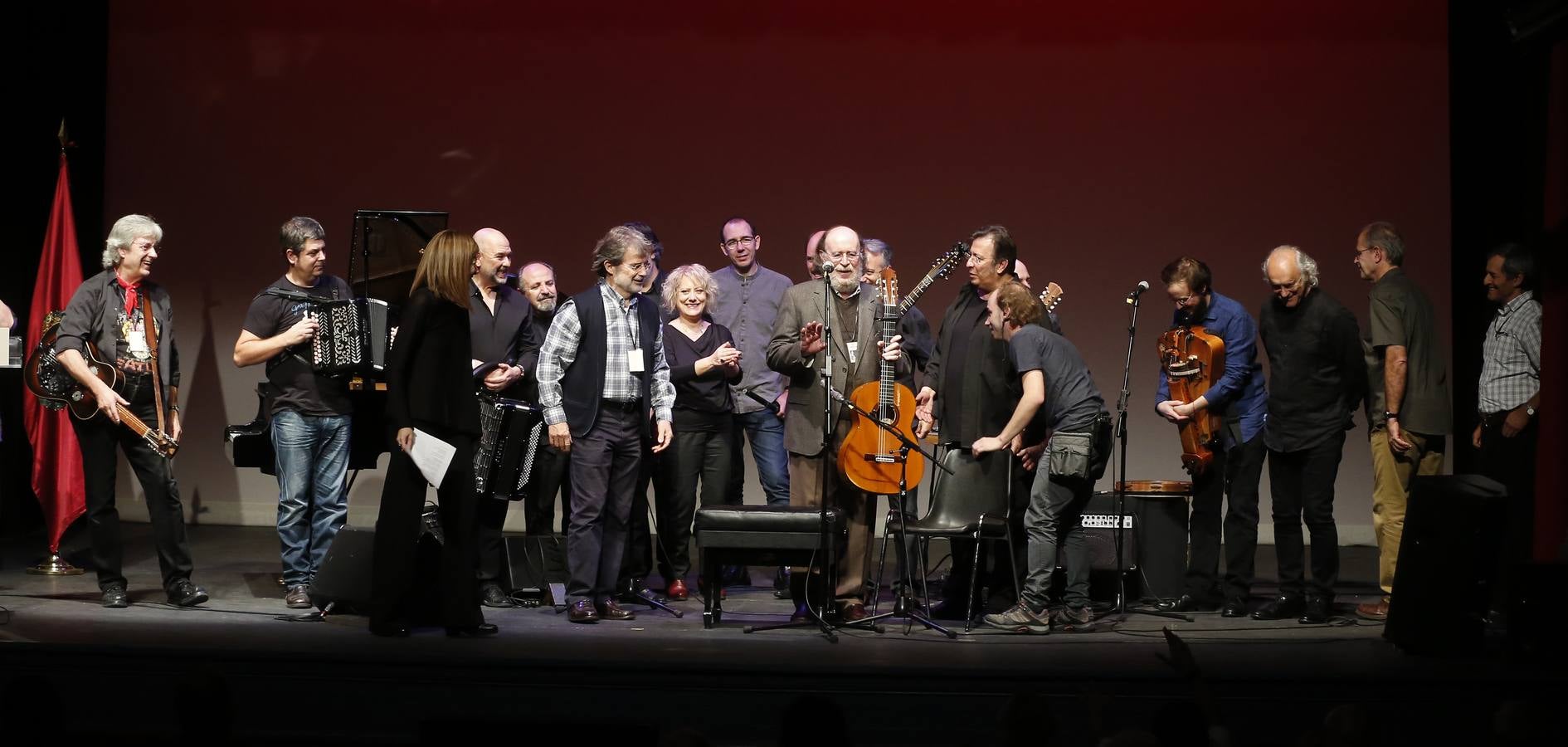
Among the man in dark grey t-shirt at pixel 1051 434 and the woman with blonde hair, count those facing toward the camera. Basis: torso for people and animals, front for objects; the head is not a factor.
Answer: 1

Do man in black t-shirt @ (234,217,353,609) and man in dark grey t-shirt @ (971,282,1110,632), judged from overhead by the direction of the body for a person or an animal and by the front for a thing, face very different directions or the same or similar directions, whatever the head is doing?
very different directions

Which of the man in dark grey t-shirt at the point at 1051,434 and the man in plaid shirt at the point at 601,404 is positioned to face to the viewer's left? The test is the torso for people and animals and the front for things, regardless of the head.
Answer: the man in dark grey t-shirt

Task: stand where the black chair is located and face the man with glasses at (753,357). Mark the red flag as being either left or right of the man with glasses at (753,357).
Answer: left

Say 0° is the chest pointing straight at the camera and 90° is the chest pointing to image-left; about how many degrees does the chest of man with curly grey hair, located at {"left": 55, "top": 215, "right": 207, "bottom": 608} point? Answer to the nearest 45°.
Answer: approximately 315°

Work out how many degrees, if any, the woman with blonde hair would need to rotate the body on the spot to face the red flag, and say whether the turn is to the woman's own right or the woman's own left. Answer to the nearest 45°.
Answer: approximately 90° to the woman's own right

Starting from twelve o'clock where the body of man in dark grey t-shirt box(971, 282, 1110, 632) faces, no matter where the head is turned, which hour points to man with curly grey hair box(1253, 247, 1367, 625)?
The man with curly grey hair is roughly at 5 o'clock from the man in dark grey t-shirt.

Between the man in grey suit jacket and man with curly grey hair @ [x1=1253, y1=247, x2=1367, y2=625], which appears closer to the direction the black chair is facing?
the man in grey suit jacket

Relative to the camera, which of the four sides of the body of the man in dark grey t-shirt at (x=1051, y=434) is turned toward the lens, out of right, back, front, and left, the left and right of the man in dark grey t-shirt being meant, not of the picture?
left

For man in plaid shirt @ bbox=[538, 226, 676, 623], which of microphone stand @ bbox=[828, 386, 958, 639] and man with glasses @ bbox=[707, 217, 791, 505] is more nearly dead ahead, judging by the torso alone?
the microphone stand

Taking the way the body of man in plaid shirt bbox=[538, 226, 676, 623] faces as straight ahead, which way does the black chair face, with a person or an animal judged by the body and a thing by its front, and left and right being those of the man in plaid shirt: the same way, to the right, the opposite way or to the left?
to the right

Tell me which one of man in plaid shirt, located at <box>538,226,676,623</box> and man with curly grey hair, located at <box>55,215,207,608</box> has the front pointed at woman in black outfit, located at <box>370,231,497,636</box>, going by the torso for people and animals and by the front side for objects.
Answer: the man with curly grey hair

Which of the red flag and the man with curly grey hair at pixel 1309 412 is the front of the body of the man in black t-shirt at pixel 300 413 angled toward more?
the man with curly grey hair

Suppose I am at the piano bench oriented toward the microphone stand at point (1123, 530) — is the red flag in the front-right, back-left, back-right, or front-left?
back-left
